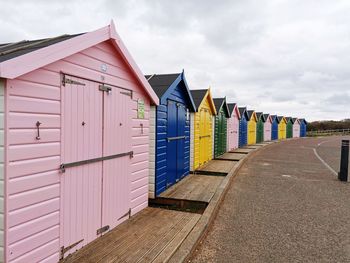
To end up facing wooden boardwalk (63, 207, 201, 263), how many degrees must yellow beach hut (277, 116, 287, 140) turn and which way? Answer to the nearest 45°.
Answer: approximately 45° to its right

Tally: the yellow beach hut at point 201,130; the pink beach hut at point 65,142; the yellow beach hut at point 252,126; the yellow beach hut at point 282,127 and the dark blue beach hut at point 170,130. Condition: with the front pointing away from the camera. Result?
0

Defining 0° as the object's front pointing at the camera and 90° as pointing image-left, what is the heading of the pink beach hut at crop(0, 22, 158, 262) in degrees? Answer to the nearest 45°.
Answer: approximately 315°

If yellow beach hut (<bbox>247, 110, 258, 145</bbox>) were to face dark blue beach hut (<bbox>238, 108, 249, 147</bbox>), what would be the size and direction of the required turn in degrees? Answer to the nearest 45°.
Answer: approximately 45° to its right

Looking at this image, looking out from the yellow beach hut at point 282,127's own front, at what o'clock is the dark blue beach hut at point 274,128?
The dark blue beach hut is roughly at 2 o'clock from the yellow beach hut.

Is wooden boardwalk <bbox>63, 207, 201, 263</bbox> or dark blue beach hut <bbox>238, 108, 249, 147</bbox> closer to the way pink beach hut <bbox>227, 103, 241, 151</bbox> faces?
the wooden boardwalk

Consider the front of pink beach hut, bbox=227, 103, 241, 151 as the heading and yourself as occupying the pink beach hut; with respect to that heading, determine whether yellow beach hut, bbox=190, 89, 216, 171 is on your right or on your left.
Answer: on your right

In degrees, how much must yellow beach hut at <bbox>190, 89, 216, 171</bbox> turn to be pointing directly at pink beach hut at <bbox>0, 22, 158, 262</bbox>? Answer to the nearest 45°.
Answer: approximately 45° to its right

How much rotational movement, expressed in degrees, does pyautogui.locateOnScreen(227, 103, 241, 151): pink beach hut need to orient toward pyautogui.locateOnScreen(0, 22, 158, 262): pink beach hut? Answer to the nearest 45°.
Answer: approximately 45° to its right

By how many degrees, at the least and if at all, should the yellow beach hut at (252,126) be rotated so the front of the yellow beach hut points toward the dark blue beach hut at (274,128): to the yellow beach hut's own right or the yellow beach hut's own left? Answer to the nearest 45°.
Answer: approximately 135° to the yellow beach hut's own left

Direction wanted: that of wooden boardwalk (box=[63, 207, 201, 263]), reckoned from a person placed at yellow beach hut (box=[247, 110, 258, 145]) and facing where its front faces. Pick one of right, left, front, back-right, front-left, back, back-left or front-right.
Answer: front-right

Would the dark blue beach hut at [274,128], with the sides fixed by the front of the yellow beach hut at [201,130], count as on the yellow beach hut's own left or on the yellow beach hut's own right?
on the yellow beach hut's own left

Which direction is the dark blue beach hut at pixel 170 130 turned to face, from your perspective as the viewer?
facing the viewer and to the right of the viewer

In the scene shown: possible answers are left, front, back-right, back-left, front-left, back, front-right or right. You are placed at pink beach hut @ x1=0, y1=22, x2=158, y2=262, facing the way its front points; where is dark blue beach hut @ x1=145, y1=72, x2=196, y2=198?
left

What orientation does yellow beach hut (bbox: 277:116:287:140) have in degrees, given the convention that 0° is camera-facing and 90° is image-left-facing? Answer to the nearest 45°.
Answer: approximately 315°

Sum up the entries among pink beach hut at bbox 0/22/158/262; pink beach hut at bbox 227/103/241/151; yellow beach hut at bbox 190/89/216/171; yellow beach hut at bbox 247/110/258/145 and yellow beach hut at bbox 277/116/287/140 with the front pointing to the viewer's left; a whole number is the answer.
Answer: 0

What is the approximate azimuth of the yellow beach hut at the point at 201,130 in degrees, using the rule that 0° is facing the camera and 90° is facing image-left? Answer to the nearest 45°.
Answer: approximately 315°

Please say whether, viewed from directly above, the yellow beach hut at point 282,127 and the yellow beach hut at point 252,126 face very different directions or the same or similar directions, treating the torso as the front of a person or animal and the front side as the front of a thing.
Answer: same or similar directions

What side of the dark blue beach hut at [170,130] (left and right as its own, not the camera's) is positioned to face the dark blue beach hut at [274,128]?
left
